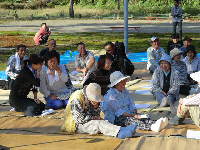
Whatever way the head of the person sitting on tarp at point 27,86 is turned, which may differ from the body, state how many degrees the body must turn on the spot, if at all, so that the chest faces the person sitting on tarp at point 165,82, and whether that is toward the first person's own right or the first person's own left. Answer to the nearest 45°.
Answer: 0° — they already face them

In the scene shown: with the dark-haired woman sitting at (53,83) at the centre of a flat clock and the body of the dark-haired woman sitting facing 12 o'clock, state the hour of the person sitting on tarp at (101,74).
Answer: The person sitting on tarp is roughly at 9 o'clock from the dark-haired woman sitting.

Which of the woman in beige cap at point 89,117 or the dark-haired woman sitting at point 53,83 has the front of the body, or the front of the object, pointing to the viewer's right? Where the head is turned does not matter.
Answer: the woman in beige cap

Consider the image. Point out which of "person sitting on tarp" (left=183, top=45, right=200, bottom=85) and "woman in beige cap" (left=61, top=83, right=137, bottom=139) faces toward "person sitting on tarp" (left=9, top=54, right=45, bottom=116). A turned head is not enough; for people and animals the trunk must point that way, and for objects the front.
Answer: "person sitting on tarp" (left=183, top=45, right=200, bottom=85)

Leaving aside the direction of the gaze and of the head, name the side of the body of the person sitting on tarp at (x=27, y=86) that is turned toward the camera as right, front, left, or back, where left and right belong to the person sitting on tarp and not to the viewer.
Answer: right

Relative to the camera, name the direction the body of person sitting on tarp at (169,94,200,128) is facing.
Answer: to the viewer's left

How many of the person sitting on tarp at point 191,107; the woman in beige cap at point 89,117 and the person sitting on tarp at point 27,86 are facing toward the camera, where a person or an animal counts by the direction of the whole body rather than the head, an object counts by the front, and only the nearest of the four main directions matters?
0

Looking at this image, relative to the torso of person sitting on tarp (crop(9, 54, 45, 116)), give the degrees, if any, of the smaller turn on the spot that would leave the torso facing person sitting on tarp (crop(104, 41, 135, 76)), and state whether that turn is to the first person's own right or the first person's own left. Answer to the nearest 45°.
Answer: approximately 45° to the first person's own left

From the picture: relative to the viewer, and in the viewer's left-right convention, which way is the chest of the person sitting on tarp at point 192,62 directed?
facing the viewer and to the left of the viewer

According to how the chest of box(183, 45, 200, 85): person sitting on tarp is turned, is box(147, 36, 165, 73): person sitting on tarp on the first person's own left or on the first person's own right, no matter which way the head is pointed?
on the first person's own right

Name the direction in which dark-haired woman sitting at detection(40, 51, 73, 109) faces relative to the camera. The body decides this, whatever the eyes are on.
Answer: toward the camera

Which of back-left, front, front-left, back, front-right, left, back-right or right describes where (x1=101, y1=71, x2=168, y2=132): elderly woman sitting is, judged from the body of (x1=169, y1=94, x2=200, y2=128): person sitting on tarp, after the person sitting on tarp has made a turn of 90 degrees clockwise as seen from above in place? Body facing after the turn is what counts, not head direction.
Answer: left

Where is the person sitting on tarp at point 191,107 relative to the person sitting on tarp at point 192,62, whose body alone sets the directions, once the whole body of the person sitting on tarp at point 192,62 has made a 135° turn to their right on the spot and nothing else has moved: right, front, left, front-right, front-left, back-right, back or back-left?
back
